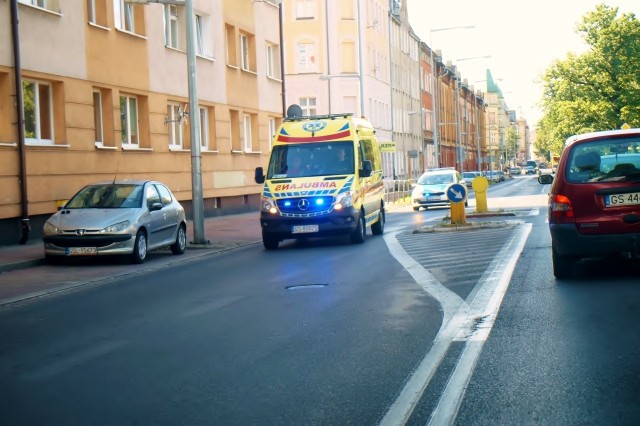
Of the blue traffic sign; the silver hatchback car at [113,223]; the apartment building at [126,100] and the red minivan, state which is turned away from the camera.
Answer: the red minivan

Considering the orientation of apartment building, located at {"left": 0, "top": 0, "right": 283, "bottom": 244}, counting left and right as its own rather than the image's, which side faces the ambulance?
front

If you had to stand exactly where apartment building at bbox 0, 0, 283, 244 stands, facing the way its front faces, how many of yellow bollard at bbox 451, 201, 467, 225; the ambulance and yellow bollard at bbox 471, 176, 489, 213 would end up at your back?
0

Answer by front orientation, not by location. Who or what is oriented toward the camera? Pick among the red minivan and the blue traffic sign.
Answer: the blue traffic sign

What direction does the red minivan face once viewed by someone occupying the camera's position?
facing away from the viewer

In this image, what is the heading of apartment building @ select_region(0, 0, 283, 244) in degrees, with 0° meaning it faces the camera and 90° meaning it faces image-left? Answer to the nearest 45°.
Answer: approximately 315°

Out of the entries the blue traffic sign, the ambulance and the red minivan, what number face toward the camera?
2

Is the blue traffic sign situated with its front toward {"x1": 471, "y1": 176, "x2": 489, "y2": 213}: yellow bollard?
no

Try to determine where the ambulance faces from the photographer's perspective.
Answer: facing the viewer

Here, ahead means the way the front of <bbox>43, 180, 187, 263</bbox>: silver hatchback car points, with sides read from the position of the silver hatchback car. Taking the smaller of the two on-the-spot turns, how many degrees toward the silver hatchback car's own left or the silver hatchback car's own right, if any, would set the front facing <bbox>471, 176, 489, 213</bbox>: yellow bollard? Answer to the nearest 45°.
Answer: approximately 180°

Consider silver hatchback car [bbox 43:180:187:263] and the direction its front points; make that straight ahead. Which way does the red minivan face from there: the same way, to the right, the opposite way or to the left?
the opposite way

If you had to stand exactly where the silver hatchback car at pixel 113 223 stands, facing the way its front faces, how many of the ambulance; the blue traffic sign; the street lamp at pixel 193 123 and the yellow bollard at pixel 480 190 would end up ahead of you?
0

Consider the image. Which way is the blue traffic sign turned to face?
toward the camera

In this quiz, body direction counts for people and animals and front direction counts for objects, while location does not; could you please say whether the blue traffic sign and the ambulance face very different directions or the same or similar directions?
same or similar directions

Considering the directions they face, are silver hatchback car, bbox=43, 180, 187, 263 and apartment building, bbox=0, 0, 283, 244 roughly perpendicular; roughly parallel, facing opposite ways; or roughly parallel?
roughly perpendicular

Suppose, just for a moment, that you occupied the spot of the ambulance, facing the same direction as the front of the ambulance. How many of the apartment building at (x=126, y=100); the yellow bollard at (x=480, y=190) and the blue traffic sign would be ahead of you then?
0

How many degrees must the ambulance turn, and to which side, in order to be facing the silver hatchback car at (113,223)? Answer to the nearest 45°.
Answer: approximately 45° to its right

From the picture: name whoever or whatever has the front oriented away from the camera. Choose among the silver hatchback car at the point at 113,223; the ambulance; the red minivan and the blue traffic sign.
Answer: the red minivan

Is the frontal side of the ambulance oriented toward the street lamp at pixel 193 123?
no

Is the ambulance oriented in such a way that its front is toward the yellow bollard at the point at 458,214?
no

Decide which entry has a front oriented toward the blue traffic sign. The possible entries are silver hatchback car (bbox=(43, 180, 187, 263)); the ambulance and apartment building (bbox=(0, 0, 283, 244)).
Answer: the apartment building
